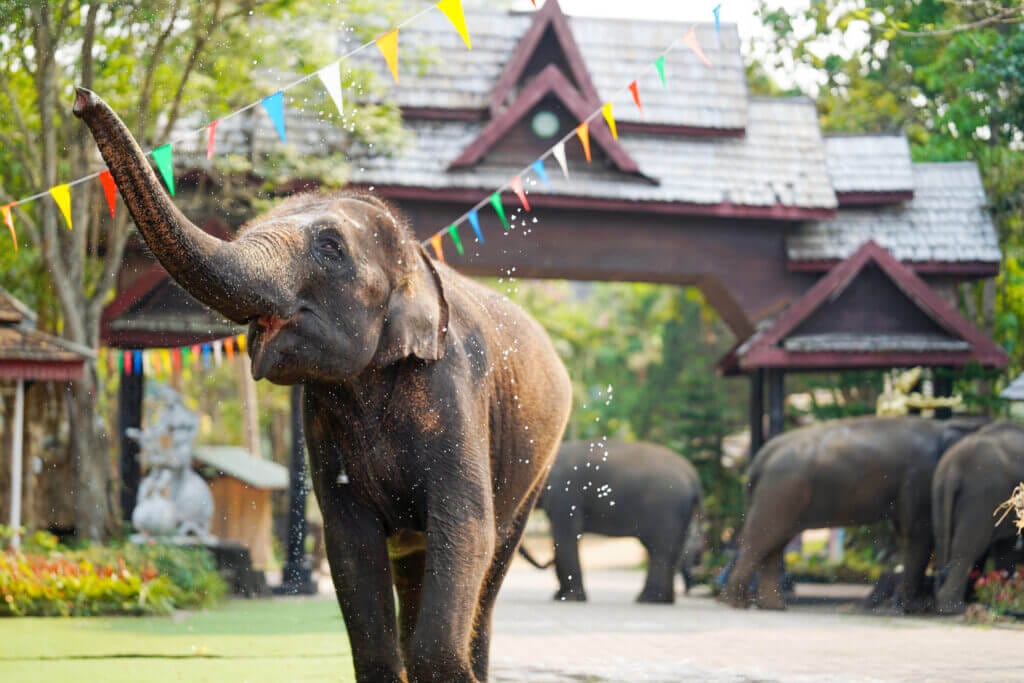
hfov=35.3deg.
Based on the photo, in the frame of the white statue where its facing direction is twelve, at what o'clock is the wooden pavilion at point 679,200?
The wooden pavilion is roughly at 8 o'clock from the white statue.

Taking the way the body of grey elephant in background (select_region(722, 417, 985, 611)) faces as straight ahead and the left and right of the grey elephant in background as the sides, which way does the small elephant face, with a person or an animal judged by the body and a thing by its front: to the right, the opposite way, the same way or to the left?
the opposite way

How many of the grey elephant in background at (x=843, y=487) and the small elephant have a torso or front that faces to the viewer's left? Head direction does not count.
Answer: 1

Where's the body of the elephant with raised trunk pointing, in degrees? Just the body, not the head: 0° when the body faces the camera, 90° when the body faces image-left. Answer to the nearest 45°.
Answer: approximately 45°
